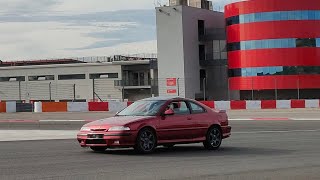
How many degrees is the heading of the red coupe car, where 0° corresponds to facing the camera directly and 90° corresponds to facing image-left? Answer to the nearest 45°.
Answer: approximately 45°
